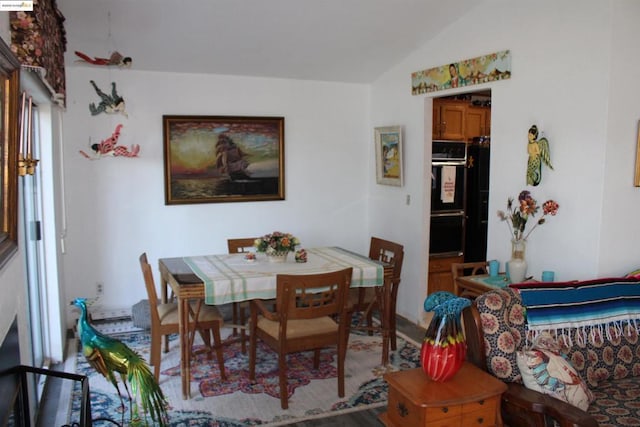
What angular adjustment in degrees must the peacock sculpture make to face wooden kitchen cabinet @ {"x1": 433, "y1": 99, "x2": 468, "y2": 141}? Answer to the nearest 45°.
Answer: approximately 135° to its right

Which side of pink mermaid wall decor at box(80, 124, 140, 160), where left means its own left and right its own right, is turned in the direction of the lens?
left

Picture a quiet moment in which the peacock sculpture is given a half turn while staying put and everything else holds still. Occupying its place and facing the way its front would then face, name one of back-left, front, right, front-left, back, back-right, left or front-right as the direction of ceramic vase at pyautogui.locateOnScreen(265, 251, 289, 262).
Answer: front-left

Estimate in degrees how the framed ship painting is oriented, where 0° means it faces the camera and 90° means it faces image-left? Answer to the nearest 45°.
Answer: approximately 0°

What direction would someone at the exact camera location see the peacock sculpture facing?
facing to the left of the viewer
